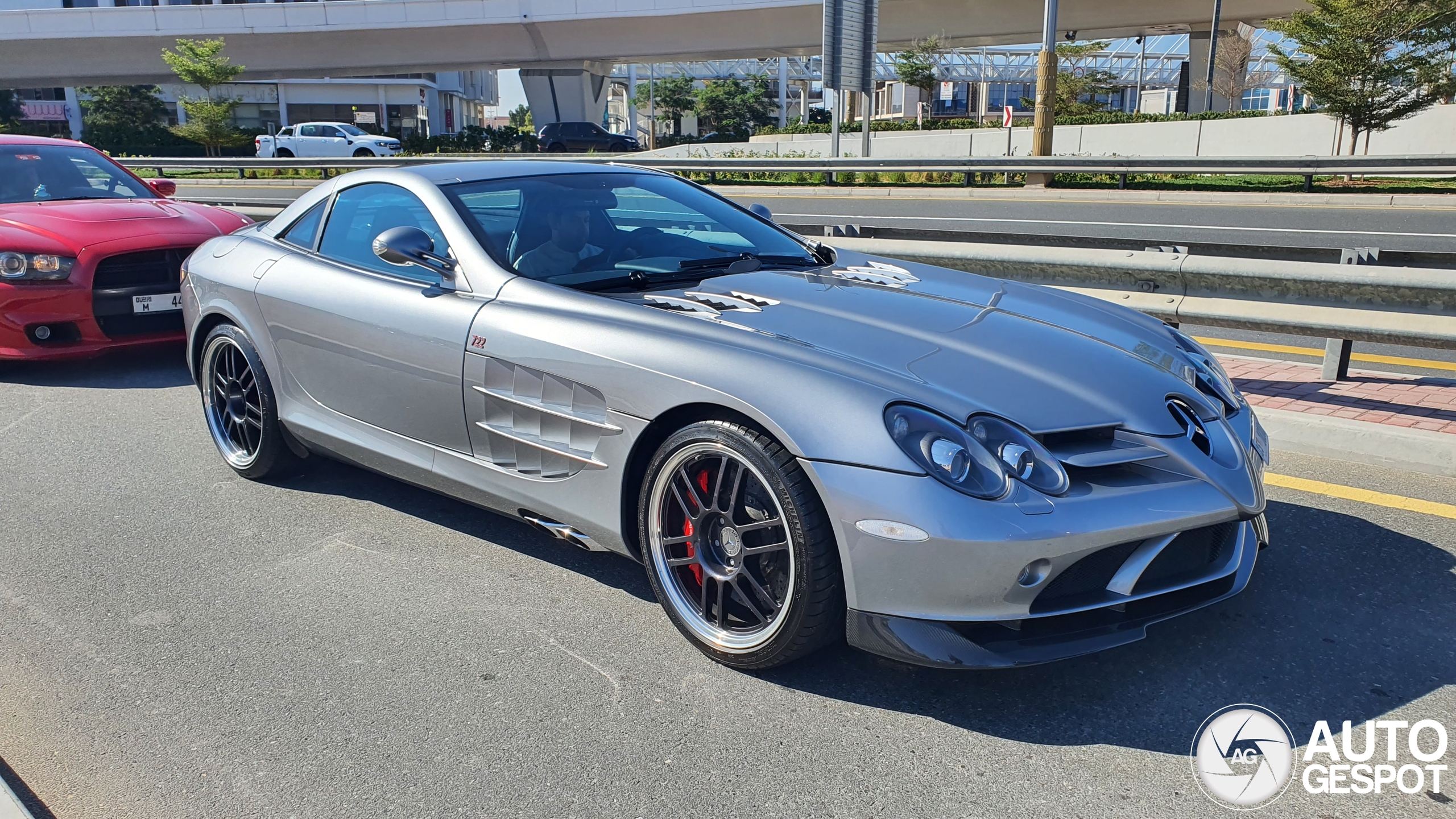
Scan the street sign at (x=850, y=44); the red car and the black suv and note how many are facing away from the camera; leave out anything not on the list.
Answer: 1

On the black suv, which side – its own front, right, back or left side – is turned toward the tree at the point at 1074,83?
front

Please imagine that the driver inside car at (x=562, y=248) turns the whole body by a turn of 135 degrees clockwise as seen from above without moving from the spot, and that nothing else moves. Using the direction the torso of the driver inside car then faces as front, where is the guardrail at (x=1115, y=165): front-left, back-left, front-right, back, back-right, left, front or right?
back-right

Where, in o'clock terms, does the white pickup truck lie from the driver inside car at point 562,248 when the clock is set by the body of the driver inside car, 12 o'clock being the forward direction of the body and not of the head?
The white pickup truck is roughly at 7 o'clock from the driver inside car.

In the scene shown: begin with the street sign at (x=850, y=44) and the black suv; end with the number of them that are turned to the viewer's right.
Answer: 1

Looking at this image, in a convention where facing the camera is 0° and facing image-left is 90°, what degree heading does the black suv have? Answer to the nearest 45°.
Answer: approximately 270°

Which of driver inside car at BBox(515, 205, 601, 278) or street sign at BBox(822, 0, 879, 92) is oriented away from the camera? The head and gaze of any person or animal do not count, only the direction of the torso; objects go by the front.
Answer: the street sign

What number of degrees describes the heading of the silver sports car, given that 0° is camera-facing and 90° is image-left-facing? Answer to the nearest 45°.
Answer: approximately 315°

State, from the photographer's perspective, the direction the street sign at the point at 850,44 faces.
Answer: facing away from the viewer

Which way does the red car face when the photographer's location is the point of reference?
facing the viewer and to the right of the viewer

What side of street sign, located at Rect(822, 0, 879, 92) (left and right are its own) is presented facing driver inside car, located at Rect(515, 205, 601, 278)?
back

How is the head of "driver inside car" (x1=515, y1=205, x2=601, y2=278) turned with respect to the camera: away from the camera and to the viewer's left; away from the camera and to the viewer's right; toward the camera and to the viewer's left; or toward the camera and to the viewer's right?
toward the camera and to the viewer's right

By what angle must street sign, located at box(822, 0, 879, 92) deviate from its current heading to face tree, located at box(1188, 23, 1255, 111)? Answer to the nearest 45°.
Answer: approximately 45° to its right

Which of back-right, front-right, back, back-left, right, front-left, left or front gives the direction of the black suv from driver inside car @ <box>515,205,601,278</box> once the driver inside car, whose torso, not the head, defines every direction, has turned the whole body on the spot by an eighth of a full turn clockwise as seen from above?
back
